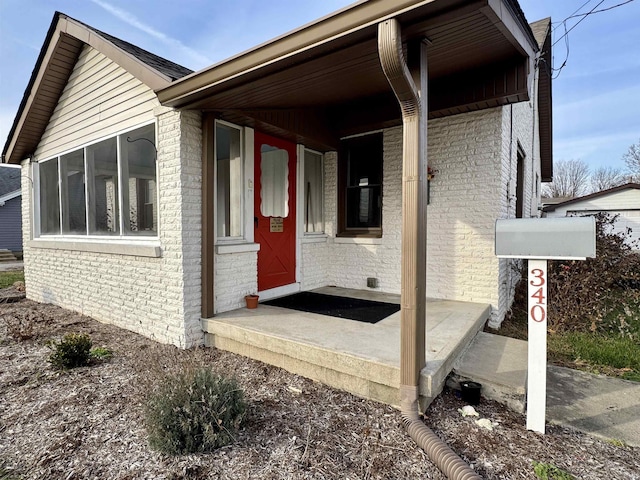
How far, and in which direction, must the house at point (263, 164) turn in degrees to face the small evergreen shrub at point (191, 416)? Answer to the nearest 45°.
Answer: approximately 45° to its left

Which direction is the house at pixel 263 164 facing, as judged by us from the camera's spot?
facing the viewer and to the left of the viewer

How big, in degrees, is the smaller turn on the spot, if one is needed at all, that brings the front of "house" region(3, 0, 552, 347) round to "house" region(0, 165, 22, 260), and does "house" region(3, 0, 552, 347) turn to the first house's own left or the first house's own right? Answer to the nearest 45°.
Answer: approximately 90° to the first house's own right

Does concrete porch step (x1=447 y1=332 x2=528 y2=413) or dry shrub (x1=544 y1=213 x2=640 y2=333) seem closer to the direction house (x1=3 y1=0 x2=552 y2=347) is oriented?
the concrete porch step

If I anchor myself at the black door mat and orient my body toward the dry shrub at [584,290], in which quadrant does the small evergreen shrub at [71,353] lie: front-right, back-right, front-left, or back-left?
back-right

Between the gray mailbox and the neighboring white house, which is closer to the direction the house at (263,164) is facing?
the gray mailbox

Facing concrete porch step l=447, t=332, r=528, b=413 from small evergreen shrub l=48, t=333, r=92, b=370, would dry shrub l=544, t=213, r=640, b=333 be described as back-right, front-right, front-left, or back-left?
front-left

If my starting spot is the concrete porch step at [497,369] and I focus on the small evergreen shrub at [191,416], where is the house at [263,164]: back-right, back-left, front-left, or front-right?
front-right

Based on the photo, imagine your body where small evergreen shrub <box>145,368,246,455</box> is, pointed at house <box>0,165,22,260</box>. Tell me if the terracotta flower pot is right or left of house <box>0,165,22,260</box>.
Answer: right

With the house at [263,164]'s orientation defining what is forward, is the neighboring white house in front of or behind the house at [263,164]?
behind
